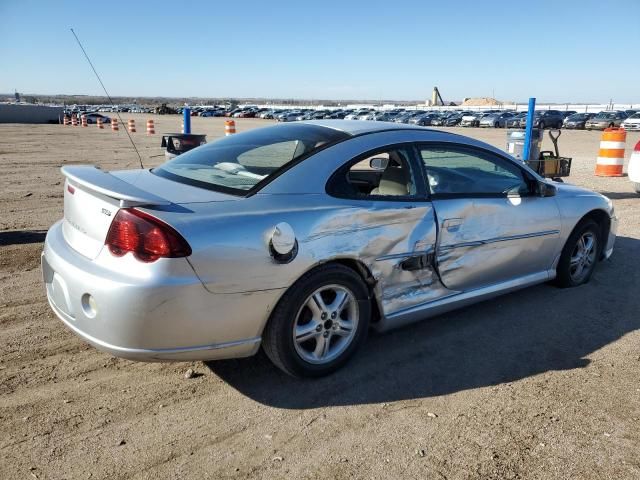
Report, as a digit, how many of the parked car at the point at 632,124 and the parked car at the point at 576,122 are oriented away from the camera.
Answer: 0

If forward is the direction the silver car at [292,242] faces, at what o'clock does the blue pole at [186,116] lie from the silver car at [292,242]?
The blue pole is roughly at 10 o'clock from the silver car.

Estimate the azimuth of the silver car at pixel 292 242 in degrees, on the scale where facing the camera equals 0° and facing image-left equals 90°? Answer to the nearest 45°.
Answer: approximately 225°

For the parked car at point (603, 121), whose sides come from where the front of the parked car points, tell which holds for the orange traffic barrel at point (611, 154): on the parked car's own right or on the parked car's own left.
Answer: on the parked car's own left

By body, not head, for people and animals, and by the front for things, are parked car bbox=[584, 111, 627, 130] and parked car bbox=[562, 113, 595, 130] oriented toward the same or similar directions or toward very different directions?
same or similar directions

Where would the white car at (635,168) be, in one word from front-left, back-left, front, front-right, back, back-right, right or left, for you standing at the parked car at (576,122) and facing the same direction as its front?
front-left

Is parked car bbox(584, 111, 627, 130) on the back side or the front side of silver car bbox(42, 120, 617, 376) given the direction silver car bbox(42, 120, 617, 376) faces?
on the front side

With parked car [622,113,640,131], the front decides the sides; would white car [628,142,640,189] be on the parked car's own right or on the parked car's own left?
on the parked car's own left

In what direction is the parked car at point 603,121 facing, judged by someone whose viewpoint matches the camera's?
facing the viewer and to the left of the viewer

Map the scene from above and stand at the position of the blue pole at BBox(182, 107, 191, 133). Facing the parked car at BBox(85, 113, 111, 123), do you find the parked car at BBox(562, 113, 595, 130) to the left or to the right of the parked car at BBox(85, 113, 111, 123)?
right

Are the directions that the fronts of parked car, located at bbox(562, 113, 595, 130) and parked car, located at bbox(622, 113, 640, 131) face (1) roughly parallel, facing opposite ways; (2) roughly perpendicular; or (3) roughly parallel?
roughly parallel

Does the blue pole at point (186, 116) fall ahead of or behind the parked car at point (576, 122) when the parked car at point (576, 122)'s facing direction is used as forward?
ahead

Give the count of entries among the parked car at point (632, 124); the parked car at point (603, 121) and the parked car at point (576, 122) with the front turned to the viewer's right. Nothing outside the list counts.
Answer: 0
